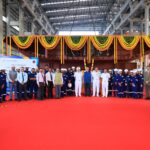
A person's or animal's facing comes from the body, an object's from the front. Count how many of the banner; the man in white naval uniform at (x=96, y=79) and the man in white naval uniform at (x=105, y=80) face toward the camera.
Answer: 3

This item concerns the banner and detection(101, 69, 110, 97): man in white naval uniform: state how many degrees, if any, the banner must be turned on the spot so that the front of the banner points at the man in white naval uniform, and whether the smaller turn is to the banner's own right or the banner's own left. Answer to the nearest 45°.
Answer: approximately 90° to the banner's own left

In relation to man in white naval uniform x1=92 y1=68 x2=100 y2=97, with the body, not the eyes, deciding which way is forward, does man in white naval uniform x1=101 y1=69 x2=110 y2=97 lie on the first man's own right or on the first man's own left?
on the first man's own left

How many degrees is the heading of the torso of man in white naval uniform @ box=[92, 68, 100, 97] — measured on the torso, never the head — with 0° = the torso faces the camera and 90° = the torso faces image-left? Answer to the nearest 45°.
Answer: approximately 0°

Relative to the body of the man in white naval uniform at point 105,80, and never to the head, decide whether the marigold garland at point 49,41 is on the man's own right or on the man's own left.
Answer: on the man's own right

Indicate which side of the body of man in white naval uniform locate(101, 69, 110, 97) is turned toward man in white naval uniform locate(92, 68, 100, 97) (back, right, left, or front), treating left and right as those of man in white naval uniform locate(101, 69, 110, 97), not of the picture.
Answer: right

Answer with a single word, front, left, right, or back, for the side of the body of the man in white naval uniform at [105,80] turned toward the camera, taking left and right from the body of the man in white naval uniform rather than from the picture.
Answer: front

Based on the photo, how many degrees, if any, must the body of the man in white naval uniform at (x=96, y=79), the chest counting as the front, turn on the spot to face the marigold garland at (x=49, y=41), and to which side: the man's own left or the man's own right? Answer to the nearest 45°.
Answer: approximately 90° to the man's own right

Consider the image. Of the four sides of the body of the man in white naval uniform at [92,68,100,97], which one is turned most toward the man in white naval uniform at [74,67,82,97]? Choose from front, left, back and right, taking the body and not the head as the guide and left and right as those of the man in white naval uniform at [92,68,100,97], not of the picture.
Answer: right
